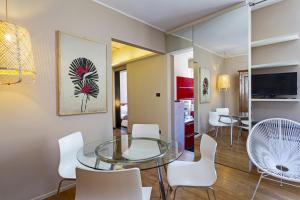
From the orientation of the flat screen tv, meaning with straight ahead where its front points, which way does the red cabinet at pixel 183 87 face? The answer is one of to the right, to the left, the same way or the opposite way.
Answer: to the left

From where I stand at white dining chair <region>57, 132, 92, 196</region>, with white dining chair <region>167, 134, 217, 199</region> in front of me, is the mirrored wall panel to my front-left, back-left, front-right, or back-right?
front-left

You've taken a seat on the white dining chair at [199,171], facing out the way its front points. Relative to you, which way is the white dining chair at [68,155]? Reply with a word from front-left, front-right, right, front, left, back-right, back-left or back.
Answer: front

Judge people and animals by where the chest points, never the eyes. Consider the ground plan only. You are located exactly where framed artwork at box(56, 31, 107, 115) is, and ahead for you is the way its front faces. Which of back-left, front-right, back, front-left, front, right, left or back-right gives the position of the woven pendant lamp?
right

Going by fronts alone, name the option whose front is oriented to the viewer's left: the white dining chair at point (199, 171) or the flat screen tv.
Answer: the white dining chair

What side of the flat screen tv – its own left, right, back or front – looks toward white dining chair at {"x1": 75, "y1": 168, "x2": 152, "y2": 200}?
front

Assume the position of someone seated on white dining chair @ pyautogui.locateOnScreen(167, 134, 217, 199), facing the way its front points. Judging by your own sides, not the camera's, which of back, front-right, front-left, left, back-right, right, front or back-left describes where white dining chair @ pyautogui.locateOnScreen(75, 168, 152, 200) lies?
front-left

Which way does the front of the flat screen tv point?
toward the camera

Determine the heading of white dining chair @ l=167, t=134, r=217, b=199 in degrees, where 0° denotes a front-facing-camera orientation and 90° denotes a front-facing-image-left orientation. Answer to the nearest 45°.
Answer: approximately 90°

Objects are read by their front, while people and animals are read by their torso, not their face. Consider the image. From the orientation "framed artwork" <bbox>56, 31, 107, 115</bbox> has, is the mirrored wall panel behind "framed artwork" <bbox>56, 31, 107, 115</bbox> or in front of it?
in front

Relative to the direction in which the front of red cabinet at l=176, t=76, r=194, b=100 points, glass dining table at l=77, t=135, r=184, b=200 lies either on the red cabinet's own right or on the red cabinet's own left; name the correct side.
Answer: on the red cabinet's own right

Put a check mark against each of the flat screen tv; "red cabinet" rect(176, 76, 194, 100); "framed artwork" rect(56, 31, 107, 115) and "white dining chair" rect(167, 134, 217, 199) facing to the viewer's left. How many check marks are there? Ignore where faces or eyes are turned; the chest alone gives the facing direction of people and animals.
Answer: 1

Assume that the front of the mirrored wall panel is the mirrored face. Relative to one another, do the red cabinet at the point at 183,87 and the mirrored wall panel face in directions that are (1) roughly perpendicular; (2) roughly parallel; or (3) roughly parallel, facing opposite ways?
roughly perpendicular

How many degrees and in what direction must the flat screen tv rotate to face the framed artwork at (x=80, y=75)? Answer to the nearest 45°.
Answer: approximately 45° to its right
